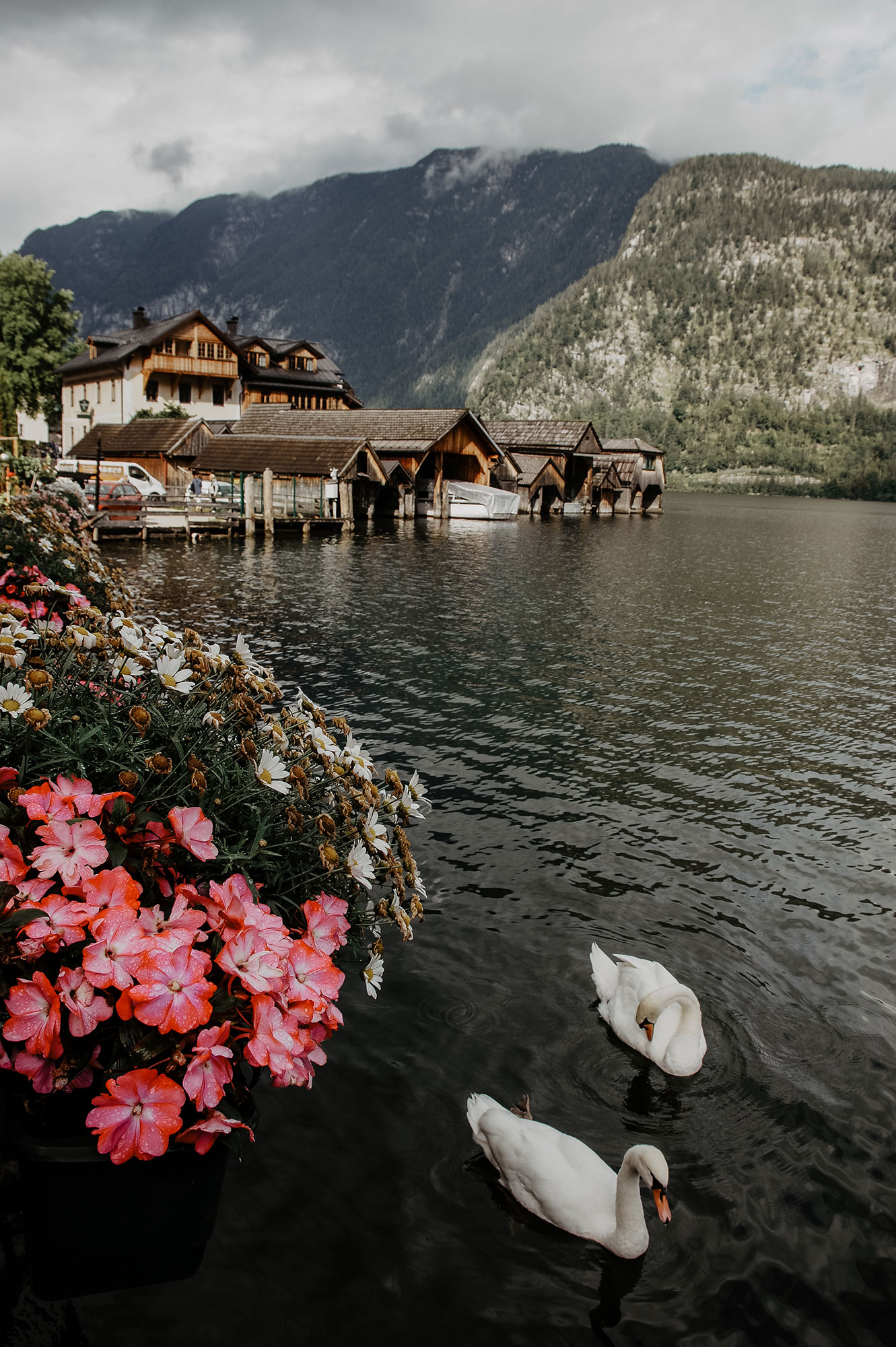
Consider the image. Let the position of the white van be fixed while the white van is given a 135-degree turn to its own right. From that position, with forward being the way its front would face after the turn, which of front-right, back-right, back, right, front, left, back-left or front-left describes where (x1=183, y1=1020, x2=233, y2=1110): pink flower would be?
front-left

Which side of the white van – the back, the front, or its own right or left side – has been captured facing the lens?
right
